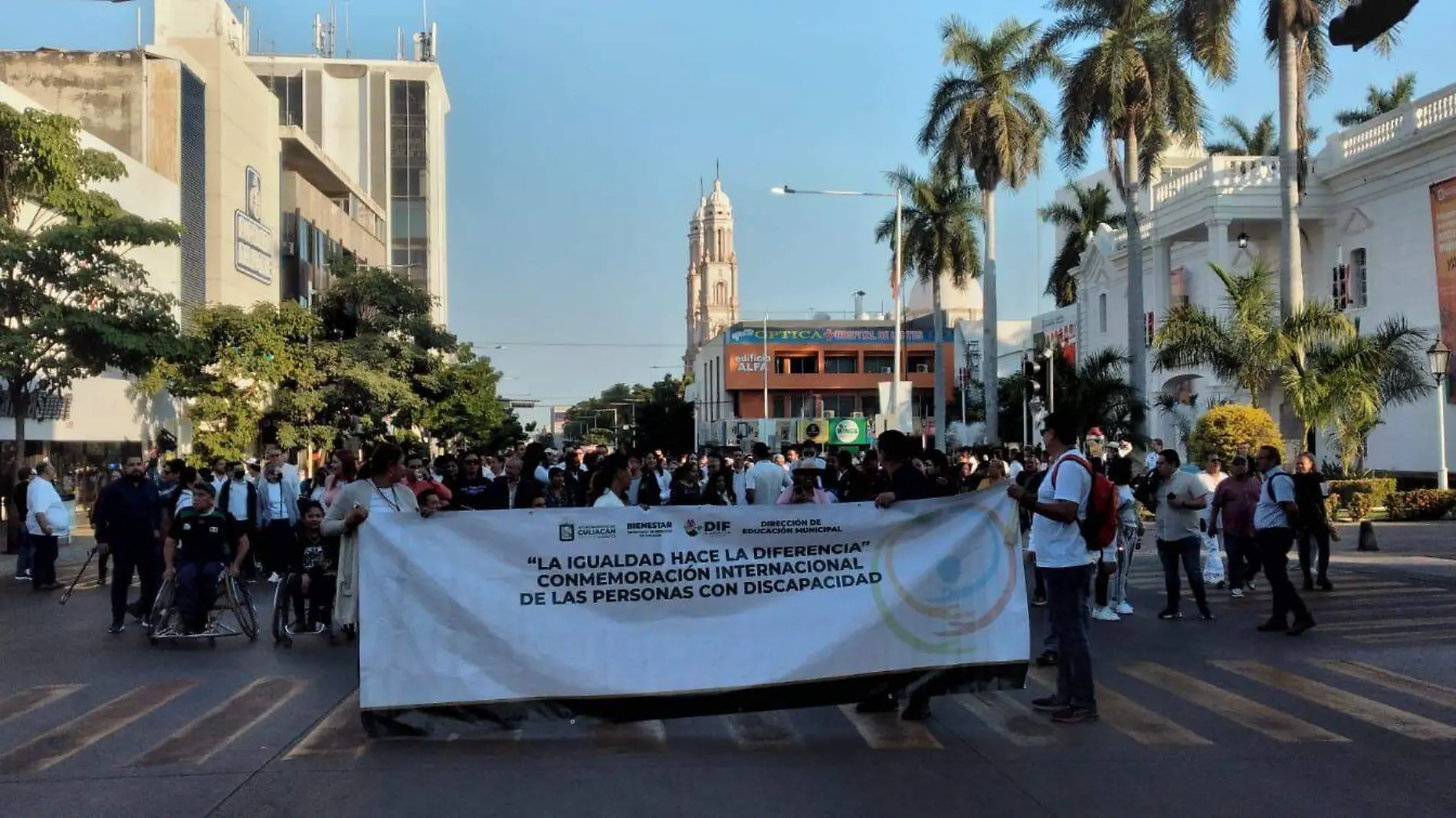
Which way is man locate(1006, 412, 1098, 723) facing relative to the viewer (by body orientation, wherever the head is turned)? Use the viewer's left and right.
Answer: facing to the left of the viewer

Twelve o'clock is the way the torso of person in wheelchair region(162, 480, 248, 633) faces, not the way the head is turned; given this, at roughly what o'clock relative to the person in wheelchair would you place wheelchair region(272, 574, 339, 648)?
The wheelchair is roughly at 9 o'clock from the person in wheelchair.

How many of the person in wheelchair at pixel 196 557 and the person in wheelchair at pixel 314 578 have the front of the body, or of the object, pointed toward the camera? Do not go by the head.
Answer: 2

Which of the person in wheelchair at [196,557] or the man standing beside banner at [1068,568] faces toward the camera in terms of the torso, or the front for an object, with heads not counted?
the person in wheelchair

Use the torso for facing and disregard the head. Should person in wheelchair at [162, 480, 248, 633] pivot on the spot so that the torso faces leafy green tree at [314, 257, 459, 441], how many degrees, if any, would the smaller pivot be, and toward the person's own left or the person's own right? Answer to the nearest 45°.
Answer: approximately 180°

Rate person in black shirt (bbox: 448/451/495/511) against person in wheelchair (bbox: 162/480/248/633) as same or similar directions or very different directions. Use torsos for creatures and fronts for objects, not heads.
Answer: same or similar directions

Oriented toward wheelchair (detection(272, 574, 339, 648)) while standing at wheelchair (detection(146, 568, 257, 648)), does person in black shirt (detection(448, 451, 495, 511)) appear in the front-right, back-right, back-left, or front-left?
front-left

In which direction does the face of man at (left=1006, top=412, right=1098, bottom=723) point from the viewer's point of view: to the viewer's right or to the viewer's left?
to the viewer's left

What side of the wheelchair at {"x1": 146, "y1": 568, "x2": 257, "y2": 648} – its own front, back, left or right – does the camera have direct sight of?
front

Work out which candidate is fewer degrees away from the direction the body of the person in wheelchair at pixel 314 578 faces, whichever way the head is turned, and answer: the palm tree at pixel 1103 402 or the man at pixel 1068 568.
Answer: the man

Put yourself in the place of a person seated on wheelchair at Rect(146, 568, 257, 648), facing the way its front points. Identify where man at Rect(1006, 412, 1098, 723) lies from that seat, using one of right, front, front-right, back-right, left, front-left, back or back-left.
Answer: front-left

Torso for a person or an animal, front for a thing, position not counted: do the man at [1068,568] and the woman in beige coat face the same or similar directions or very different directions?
very different directions

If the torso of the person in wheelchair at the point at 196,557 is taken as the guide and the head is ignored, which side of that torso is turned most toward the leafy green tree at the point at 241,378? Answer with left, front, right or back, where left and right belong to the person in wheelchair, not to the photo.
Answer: back

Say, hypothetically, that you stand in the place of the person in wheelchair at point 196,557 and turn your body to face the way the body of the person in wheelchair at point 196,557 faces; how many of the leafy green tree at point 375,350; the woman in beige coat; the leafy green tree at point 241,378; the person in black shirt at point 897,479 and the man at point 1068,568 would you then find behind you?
2

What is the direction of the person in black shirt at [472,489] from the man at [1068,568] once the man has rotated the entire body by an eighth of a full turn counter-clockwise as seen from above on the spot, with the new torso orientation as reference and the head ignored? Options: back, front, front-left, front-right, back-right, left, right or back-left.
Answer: right

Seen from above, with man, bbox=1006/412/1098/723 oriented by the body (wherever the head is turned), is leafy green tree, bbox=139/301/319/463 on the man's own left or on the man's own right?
on the man's own right
